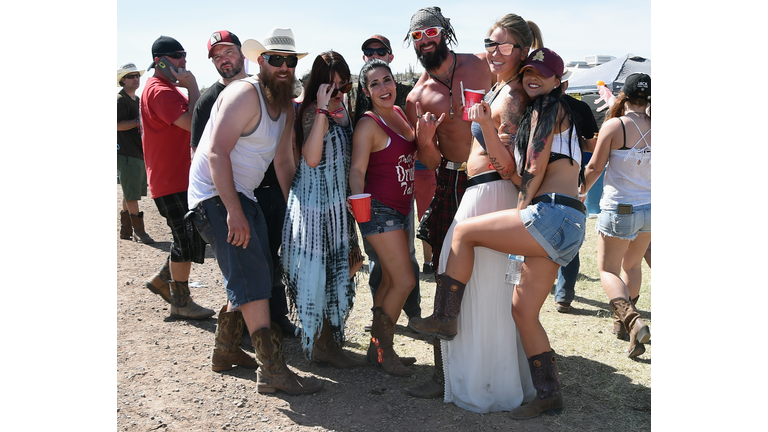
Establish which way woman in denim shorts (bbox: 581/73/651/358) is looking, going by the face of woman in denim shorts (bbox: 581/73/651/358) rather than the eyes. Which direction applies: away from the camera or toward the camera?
away from the camera

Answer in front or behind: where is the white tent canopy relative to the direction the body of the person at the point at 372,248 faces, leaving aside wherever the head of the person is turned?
behind

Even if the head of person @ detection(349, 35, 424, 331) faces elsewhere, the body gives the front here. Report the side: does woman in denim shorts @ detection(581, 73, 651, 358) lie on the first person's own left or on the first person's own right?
on the first person's own left

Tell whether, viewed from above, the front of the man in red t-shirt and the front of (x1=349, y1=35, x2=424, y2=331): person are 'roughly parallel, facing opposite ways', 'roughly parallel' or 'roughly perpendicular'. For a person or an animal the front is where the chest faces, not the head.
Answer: roughly perpendicular

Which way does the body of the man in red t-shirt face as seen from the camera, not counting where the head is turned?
to the viewer's right

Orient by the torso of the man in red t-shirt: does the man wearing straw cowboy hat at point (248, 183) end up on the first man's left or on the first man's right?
on the first man's right
